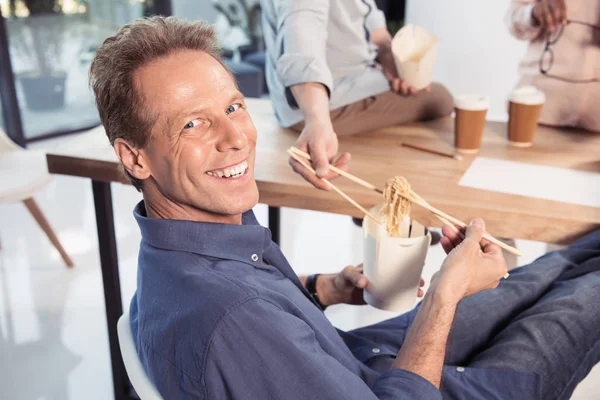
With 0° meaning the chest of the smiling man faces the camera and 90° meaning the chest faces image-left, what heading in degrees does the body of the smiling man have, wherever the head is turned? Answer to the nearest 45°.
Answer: approximately 270°

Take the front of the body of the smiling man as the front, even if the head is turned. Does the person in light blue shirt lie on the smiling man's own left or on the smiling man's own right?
on the smiling man's own left

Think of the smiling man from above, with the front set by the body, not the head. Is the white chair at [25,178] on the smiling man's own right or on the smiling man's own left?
on the smiling man's own left
